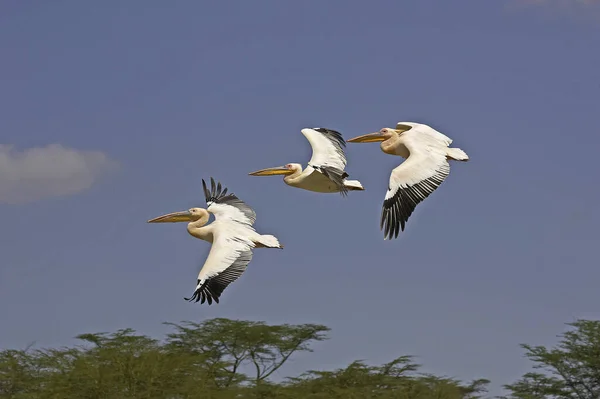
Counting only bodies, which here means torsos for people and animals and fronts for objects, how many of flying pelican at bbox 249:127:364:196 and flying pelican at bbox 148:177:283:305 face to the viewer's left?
2

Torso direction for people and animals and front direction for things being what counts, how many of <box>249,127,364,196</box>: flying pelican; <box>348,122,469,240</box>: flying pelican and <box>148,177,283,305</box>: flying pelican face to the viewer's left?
3

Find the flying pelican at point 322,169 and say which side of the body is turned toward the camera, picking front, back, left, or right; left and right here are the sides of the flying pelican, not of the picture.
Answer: left

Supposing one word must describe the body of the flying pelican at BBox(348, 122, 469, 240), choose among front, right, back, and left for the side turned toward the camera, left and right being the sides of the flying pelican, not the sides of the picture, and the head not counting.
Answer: left

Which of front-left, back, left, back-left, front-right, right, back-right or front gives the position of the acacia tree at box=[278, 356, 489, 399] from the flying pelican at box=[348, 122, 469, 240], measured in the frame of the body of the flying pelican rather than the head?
right

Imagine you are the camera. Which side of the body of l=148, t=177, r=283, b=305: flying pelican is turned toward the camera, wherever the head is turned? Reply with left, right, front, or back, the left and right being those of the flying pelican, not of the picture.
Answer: left

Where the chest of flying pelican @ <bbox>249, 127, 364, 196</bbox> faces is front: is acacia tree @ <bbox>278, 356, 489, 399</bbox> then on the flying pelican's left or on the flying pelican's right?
on the flying pelican's right
